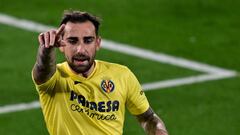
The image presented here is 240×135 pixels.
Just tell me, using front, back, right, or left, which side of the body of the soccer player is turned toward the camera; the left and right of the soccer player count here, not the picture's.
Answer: front
